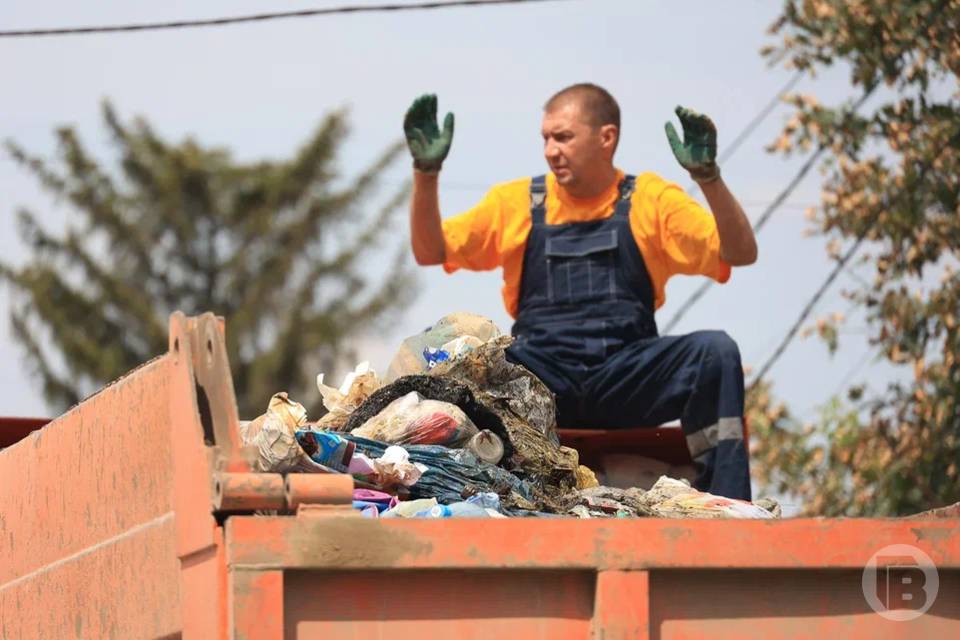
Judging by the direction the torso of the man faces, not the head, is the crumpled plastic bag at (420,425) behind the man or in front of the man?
in front

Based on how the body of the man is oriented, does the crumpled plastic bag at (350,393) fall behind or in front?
in front

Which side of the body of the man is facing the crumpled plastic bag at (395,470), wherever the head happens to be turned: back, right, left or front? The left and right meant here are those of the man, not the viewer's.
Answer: front

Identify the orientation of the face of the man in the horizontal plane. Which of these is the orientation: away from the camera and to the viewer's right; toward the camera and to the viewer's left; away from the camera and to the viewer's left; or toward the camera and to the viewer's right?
toward the camera and to the viewer's left

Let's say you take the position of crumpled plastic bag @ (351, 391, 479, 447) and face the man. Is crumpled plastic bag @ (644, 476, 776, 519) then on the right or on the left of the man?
right

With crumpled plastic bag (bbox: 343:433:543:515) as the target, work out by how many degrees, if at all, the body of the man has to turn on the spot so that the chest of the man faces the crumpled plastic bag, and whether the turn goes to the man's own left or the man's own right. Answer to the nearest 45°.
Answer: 0° — they already face it

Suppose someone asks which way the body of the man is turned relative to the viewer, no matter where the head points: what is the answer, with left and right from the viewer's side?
facing the viewer

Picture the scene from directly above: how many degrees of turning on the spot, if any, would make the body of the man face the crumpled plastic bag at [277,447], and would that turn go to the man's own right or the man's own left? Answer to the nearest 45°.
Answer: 0° — they already face it

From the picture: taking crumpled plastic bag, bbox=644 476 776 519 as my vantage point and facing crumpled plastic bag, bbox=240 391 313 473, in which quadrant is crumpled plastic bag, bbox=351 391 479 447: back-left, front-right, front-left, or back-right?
front-right

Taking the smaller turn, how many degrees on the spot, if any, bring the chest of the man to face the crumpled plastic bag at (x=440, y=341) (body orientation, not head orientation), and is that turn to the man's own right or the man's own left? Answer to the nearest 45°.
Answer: approximately 45° to the man's own right
